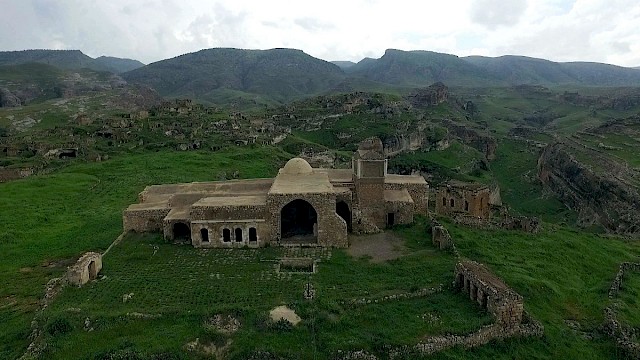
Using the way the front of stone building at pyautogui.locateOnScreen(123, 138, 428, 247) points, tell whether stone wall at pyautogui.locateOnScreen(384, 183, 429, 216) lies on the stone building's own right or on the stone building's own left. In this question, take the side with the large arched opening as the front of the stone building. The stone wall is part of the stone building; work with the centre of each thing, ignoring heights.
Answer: on the stone building's own left

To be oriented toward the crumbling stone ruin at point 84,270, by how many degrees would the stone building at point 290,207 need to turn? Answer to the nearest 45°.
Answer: approximately 45° to its right

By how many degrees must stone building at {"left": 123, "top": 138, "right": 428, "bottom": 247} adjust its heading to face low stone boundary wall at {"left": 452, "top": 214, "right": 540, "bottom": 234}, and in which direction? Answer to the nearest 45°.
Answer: approximately 90° to its left

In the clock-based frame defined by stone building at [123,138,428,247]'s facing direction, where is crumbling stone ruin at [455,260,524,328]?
The crumbling stone ruin is roughly at 11 o'clock from the stone building.

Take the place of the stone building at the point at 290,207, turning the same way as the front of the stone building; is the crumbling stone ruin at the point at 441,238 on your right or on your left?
on your left

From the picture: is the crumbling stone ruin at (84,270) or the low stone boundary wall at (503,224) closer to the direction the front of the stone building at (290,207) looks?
the crumbling stone ruin

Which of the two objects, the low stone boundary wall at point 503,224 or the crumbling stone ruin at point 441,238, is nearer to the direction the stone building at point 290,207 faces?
the crumbling stone ruin

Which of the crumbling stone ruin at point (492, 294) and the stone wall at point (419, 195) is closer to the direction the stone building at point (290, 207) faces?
the crumbling stone ruin

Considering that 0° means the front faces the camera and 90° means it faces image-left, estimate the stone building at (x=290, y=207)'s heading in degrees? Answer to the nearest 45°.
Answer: approximately 0°
